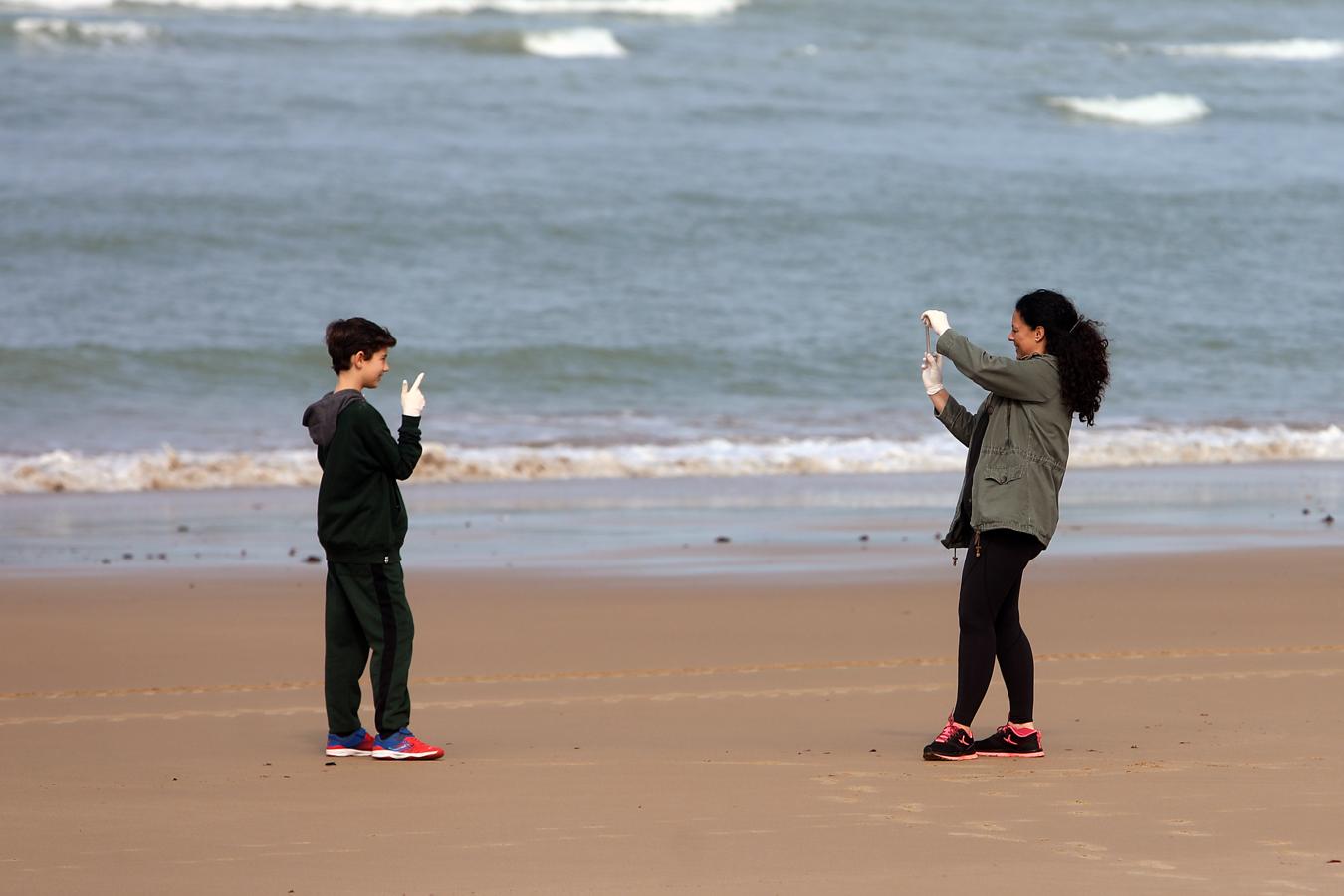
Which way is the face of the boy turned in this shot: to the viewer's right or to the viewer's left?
to the viewer's right

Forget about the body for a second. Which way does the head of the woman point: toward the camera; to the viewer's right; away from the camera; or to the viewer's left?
to the viewer's left

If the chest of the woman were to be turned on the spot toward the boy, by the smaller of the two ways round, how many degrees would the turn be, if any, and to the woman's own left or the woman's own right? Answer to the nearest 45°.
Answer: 0° — they already face them

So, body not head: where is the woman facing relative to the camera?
to the viewer's left
